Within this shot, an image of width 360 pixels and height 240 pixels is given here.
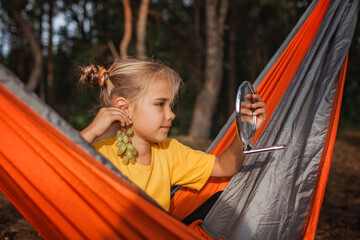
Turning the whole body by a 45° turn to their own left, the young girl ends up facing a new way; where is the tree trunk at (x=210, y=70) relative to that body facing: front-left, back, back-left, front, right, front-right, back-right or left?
left

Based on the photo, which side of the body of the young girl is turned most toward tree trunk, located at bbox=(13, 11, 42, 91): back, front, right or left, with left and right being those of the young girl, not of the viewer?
back

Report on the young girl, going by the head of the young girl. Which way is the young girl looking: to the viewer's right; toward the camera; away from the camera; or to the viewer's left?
to the viewer's right

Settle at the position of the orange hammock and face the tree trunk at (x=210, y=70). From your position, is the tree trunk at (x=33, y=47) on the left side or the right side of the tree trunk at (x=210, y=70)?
left

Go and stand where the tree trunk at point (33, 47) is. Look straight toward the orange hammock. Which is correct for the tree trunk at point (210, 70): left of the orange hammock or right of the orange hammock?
left
